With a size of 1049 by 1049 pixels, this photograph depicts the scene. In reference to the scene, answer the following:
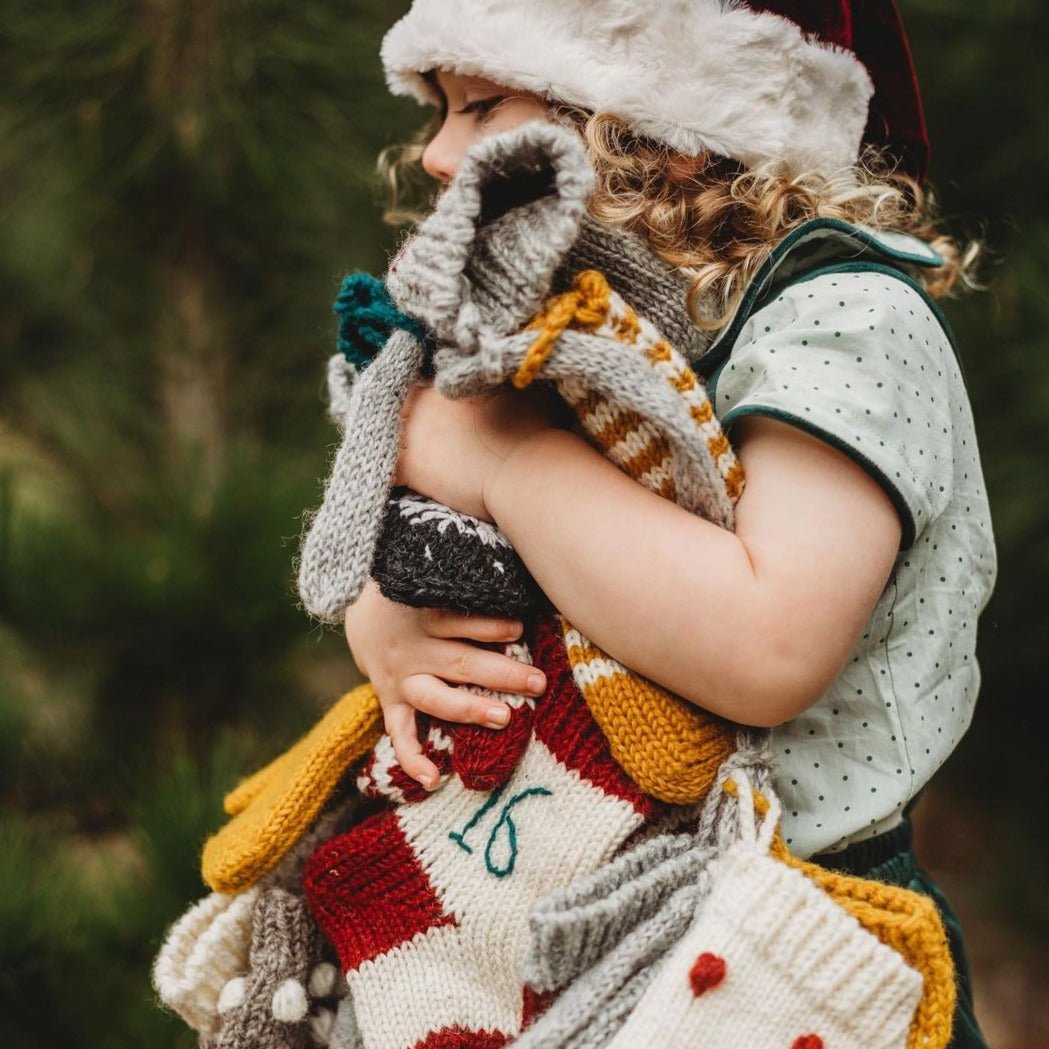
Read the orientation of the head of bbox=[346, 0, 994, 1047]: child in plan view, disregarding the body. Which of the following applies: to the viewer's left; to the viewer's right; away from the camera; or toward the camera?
to the viewer's left

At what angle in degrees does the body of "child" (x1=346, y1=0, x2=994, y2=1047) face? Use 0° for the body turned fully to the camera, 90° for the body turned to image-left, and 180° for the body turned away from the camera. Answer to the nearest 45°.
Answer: approximately 90°
